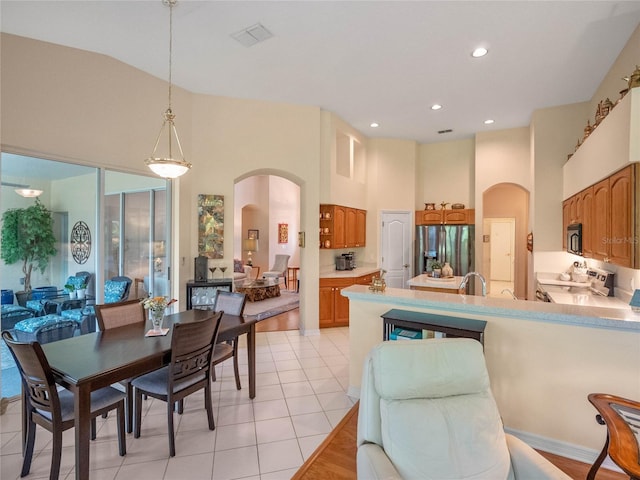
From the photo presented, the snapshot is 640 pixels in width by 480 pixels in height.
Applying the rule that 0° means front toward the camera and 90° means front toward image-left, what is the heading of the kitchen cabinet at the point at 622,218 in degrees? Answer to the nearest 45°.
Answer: approximately 45°

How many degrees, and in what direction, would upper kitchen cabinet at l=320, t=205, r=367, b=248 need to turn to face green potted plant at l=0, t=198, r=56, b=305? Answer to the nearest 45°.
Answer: approximately 90° to its right

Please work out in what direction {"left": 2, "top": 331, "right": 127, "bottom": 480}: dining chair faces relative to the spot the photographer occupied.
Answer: facing away from the viewer and to the right of the viewer

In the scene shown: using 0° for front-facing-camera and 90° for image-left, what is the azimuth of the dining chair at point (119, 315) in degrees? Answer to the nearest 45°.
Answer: approximately 315°

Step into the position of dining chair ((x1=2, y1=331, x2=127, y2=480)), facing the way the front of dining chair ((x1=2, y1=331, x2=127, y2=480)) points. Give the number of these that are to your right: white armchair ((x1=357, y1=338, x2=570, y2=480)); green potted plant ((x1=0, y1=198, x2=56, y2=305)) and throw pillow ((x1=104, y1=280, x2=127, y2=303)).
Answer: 1

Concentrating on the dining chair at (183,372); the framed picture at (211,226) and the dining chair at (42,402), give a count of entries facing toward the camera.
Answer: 1

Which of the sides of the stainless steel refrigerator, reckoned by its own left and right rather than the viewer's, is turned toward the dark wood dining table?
front

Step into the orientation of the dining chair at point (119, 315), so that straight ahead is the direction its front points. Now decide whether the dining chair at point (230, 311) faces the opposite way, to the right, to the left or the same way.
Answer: to the right

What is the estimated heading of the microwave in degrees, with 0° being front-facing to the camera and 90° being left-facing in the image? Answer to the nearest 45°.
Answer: approximately 45°

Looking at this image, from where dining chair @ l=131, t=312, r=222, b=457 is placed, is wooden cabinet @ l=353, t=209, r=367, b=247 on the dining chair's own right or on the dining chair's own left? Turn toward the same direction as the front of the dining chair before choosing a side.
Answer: on the dining chair's own right

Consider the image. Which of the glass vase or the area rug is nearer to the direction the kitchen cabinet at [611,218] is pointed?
the glass vase

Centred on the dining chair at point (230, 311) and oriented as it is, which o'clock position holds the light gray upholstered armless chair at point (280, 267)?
The light gray upholstered armless chair is roughly at 5 o'clock from the dining chair.

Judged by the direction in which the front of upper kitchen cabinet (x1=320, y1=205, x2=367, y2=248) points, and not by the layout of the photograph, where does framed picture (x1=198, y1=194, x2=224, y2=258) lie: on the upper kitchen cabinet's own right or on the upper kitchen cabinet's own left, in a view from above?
on the upper kitchen cabinet's own right

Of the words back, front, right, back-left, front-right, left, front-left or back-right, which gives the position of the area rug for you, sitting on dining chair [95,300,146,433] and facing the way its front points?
left
